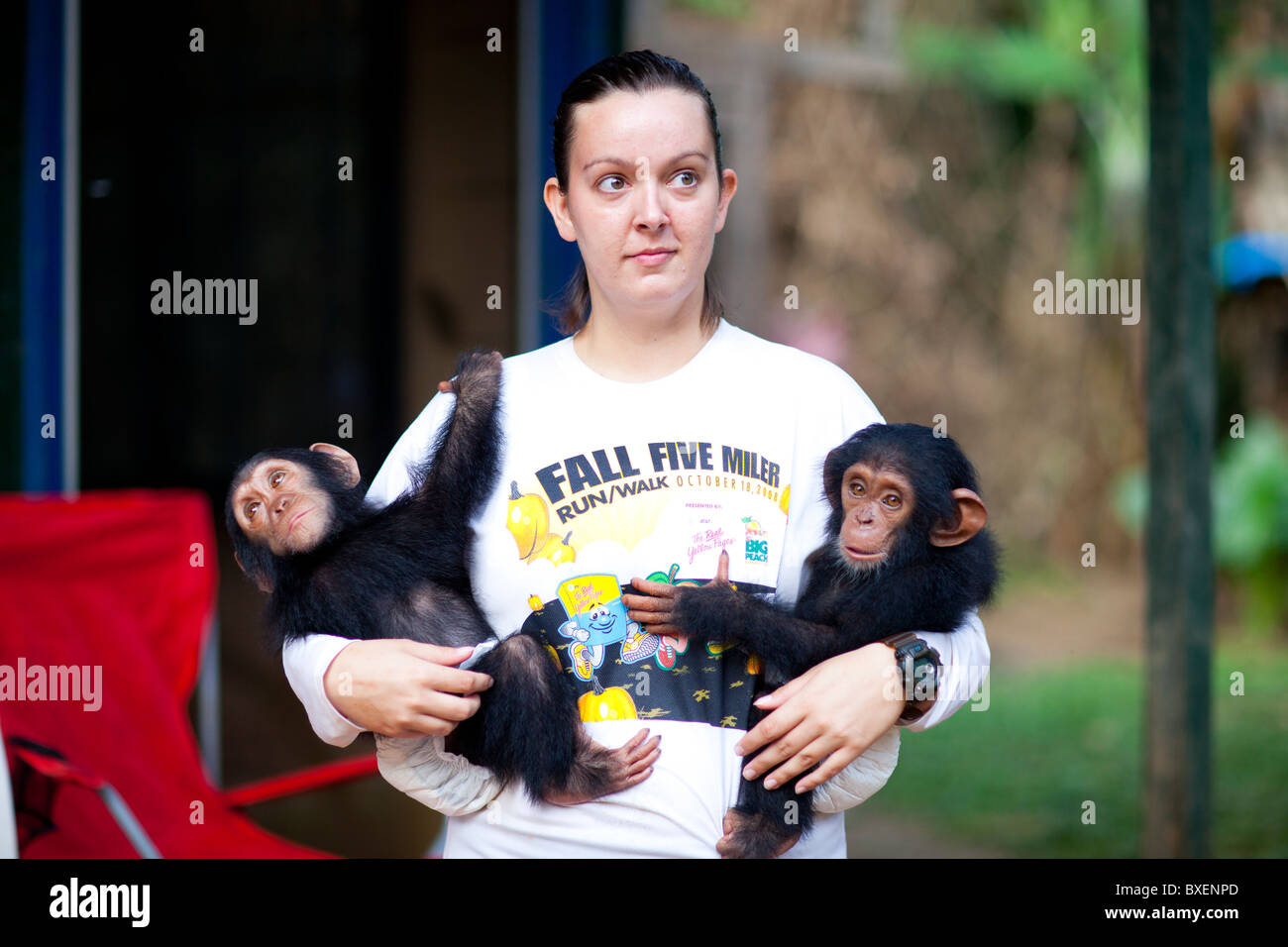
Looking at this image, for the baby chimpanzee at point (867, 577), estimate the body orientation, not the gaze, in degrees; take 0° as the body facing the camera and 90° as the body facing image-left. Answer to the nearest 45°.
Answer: approximately 45°

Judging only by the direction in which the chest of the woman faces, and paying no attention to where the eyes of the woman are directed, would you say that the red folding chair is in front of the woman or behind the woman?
behind
